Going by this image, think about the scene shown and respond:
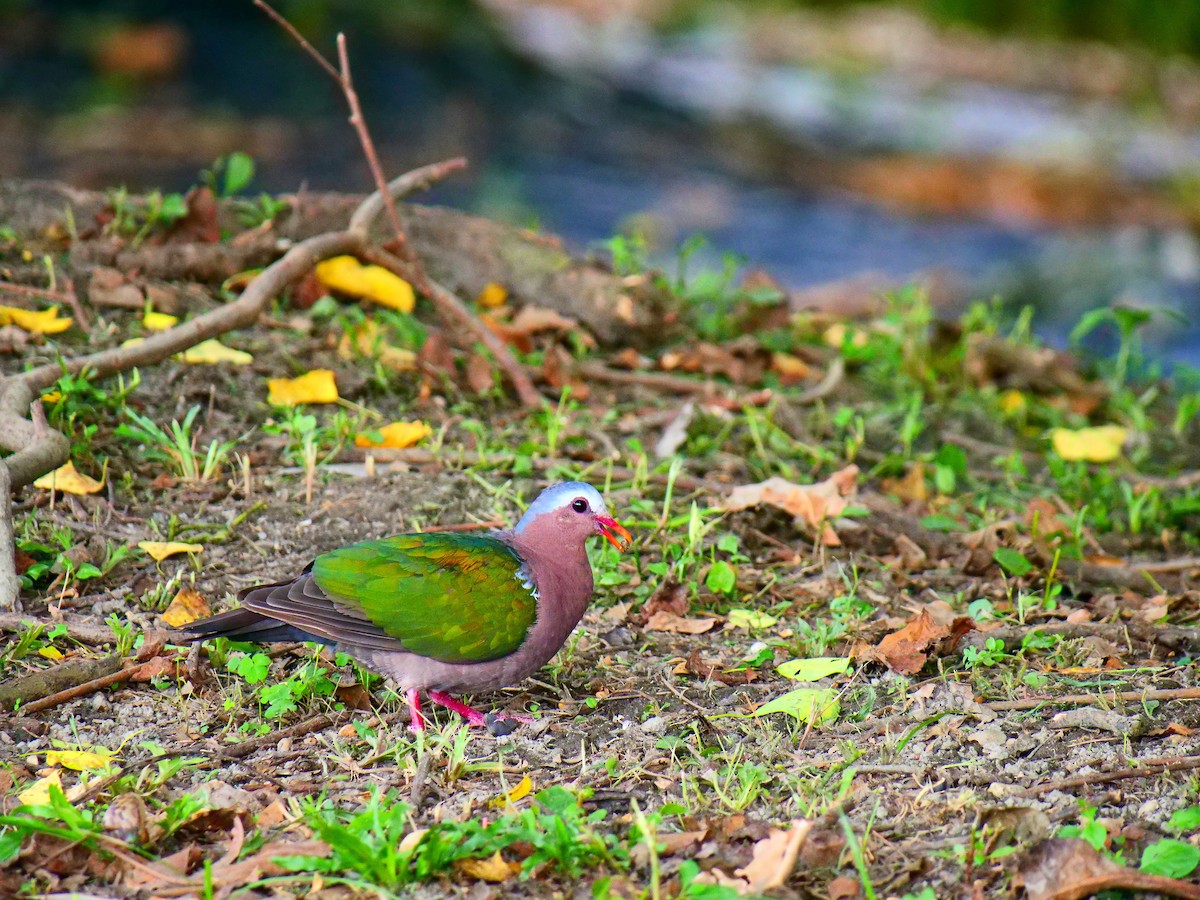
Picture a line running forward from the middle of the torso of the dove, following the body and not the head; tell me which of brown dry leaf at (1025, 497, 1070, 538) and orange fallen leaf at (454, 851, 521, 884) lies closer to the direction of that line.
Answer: the brown dry leaf

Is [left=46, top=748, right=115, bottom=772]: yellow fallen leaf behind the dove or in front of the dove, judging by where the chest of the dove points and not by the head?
behind

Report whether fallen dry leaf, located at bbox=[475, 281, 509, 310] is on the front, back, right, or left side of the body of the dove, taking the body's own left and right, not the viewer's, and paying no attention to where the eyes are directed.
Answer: left

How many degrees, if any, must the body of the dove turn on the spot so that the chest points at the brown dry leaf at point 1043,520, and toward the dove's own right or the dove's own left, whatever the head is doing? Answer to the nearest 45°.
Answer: approximately 45° to the dove's own left

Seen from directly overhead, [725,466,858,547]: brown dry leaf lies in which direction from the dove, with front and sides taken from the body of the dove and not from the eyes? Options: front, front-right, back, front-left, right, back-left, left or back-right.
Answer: front-left

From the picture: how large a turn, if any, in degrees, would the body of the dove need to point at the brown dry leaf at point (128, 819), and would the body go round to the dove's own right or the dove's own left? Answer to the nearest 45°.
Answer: approximately 135° to the dove's own right

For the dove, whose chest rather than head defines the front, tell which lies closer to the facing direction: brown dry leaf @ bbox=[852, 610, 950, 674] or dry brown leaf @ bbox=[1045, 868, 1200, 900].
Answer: the brown dry leaf

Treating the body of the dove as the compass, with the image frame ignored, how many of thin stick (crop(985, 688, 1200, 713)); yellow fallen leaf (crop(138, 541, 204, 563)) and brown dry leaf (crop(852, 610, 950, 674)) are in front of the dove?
2

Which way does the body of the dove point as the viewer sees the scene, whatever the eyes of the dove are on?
to the viewer's right

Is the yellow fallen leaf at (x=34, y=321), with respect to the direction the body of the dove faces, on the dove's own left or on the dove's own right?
on the dove's own left
